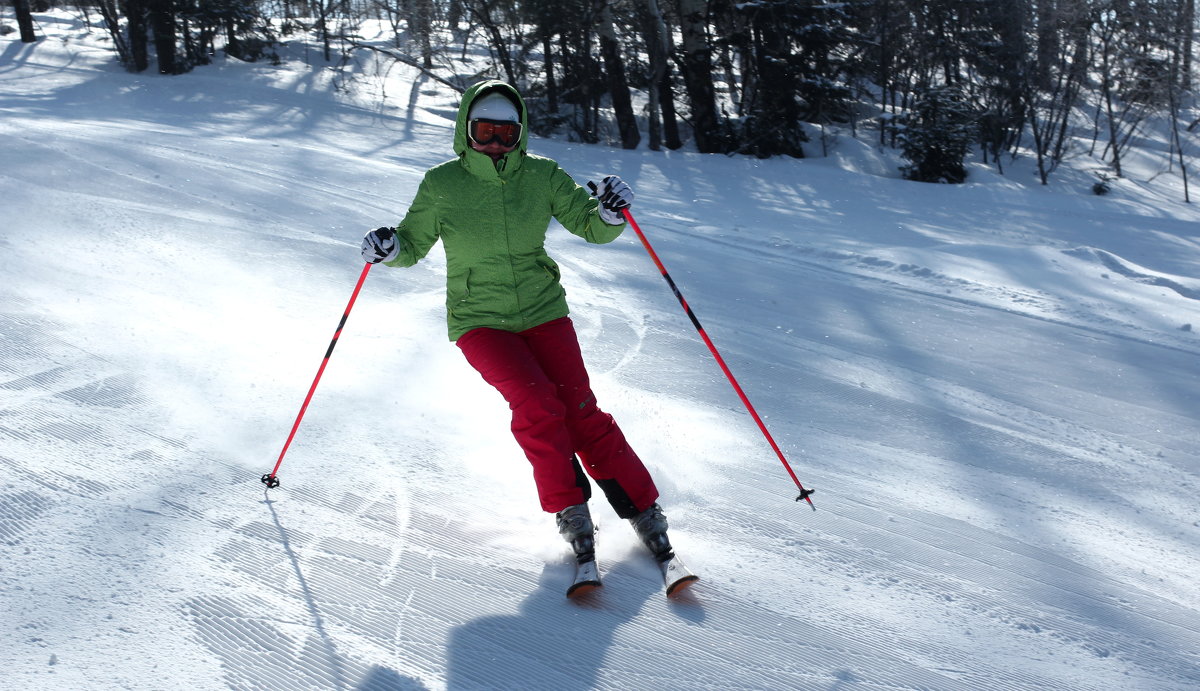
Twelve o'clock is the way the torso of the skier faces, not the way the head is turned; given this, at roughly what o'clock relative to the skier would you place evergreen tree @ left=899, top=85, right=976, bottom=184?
The evergreen tree is roughly at 7 o'clock from the skier.

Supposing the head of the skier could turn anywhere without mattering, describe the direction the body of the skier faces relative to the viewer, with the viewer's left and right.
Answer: facing the viewer
